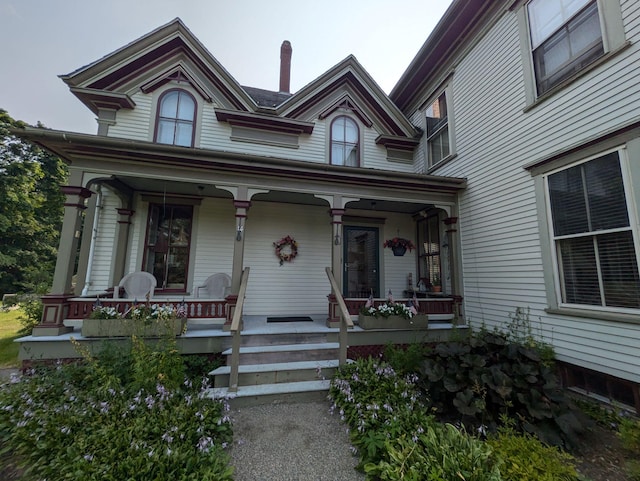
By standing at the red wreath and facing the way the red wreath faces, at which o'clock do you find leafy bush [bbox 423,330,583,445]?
The leafy bush is roughly at 11 o'clock from the red wreath.

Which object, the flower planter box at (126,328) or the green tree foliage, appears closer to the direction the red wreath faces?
the flower planter box

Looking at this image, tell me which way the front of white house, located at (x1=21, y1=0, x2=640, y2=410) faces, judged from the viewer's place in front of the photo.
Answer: facing the viewer

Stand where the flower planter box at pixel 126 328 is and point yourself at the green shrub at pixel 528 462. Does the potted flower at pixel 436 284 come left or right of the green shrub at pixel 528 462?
left

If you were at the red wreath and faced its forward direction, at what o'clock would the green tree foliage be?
The green tree foliage is roughly at 4 o'clock from the red wreath.

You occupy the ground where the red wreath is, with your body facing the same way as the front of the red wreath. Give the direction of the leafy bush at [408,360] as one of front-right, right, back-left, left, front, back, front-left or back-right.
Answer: front-left

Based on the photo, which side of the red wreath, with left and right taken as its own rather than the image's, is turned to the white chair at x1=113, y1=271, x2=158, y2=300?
right

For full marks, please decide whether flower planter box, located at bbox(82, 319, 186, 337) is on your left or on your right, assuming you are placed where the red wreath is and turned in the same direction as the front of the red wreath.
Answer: on your right

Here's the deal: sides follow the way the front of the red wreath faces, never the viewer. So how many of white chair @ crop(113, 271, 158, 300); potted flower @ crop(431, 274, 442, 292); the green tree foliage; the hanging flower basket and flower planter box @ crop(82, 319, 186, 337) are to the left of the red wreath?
2

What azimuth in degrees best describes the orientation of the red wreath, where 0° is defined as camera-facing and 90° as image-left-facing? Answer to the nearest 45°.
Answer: approximately 0°

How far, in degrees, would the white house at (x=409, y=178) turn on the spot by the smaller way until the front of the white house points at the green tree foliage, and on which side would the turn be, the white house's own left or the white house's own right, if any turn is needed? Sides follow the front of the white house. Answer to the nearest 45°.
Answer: approximately 135° to the white house's own right

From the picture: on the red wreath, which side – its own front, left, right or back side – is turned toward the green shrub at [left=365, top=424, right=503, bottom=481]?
front
